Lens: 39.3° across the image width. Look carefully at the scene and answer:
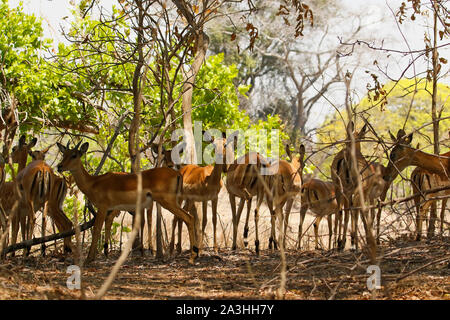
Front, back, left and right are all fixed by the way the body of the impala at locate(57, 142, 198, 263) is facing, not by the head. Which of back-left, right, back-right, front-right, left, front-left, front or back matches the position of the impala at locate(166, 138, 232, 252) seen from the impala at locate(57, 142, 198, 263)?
back-right

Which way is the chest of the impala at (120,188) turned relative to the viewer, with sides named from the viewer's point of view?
facing to the left of the viewer

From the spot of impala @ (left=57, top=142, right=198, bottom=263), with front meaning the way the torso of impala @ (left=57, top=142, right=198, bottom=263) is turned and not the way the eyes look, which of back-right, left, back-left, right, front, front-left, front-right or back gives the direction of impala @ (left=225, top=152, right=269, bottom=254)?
back-right
